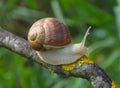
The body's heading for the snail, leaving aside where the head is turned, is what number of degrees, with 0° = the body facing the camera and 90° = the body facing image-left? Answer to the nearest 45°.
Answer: approximately 270°
